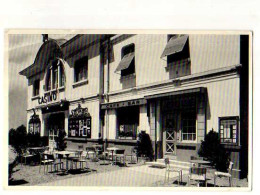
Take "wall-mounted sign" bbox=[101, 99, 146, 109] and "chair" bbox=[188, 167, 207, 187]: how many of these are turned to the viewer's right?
0

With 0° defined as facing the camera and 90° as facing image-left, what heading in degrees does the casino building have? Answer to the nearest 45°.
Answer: approximately 45°

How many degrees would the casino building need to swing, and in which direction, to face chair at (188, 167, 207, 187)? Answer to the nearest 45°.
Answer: approximately 45° to its left

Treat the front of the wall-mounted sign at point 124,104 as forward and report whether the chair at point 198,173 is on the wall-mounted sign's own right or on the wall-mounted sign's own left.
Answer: on the wall-mounted sign's own left

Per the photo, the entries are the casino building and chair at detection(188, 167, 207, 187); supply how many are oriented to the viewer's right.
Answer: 0

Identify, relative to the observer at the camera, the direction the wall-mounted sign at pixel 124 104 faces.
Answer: facing the viewer and to the left of the viewer
